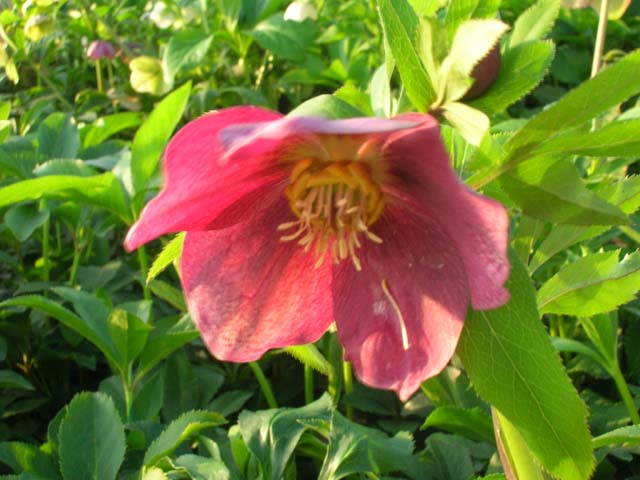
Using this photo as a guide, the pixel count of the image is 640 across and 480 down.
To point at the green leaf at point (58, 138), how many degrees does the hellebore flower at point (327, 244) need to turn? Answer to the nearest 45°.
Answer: approximately 135° to its right

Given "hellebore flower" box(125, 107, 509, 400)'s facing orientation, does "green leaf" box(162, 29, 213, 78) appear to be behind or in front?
behind

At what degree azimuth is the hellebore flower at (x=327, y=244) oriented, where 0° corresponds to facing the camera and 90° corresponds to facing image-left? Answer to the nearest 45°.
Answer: approximately 0°

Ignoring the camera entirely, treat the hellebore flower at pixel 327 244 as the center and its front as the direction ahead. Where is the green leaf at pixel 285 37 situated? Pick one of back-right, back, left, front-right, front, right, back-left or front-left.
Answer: back
